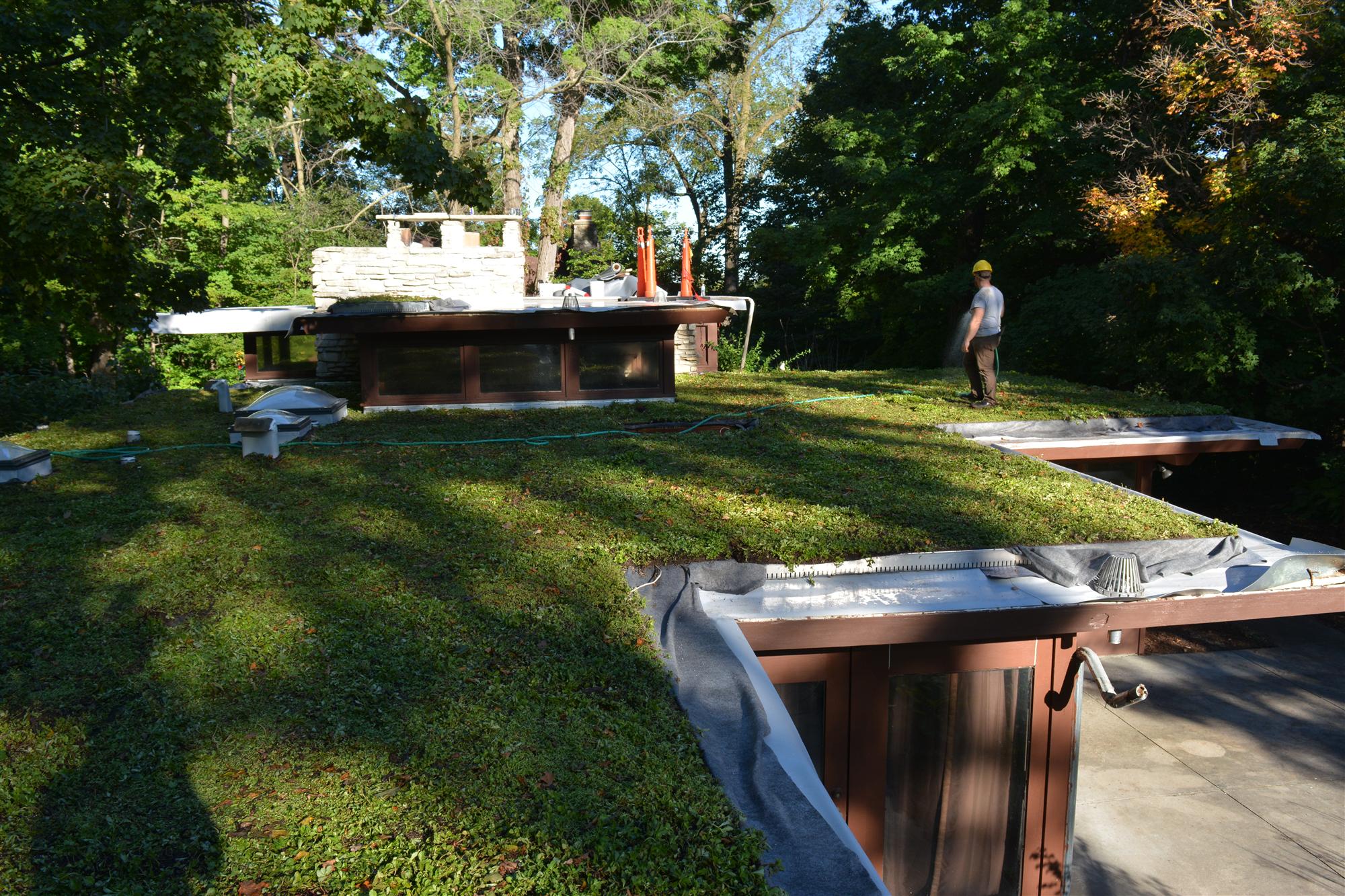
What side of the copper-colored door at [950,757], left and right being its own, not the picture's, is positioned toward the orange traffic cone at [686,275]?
back

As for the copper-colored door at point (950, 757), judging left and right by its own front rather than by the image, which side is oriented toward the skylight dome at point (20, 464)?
right

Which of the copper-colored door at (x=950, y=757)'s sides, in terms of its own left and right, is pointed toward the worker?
back

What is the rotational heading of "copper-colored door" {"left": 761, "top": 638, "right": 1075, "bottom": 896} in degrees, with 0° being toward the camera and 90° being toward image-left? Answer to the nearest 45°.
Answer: approximately 0°

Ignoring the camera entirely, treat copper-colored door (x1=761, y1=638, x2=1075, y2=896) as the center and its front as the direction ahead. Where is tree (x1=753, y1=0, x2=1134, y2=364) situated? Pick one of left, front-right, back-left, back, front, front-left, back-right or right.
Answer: back

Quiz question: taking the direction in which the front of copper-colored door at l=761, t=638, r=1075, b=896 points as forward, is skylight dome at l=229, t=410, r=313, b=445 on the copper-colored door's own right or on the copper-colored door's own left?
on the copper-colored door's own right

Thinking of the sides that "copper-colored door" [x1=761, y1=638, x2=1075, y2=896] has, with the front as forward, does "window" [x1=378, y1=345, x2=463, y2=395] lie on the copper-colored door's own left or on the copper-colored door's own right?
on the copper-colored door's own right

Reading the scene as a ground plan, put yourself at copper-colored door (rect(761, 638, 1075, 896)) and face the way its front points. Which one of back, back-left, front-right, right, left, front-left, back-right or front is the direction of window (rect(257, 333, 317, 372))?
back-right

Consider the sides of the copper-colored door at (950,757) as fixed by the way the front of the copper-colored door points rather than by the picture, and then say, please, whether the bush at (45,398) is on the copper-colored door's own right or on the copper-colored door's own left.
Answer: on the copper-colored door's own right

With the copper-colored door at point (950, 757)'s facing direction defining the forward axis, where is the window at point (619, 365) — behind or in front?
behind
